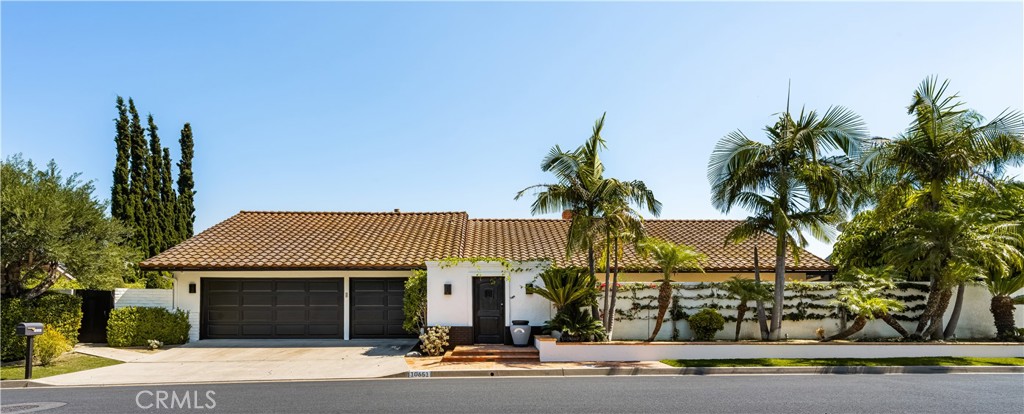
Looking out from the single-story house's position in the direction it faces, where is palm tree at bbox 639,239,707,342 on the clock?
The palm tree is roughly at 10 o'clock from the single-story house.

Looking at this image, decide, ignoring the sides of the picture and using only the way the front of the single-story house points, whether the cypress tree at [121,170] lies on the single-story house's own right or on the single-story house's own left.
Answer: on the single-story house's own right

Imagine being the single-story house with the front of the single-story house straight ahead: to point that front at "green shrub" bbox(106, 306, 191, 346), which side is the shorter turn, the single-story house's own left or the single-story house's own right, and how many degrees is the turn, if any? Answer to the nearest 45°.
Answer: approximately 90° to the single-story house's own right

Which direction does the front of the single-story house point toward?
toward the camera

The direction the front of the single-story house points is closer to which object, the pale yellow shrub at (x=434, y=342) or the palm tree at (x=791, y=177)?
the pale yellow shrub

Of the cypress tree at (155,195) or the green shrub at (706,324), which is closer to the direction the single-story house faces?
the green shrub

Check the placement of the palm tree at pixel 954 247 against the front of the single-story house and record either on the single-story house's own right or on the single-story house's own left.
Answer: on the single-story house's own left

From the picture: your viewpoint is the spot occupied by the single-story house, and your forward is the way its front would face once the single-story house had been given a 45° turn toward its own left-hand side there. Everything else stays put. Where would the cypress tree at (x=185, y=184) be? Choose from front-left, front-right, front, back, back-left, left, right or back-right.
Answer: back

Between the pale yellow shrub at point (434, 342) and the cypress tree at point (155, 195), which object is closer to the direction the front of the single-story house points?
the pale yellow shrub

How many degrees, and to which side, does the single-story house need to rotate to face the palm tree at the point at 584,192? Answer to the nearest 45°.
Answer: approximately 45° to its left

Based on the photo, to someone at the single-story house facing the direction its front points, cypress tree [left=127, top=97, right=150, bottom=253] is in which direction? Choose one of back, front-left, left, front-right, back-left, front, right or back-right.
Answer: back-right

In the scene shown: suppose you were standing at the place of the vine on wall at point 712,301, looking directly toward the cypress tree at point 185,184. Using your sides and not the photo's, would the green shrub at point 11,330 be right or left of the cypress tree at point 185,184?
left
